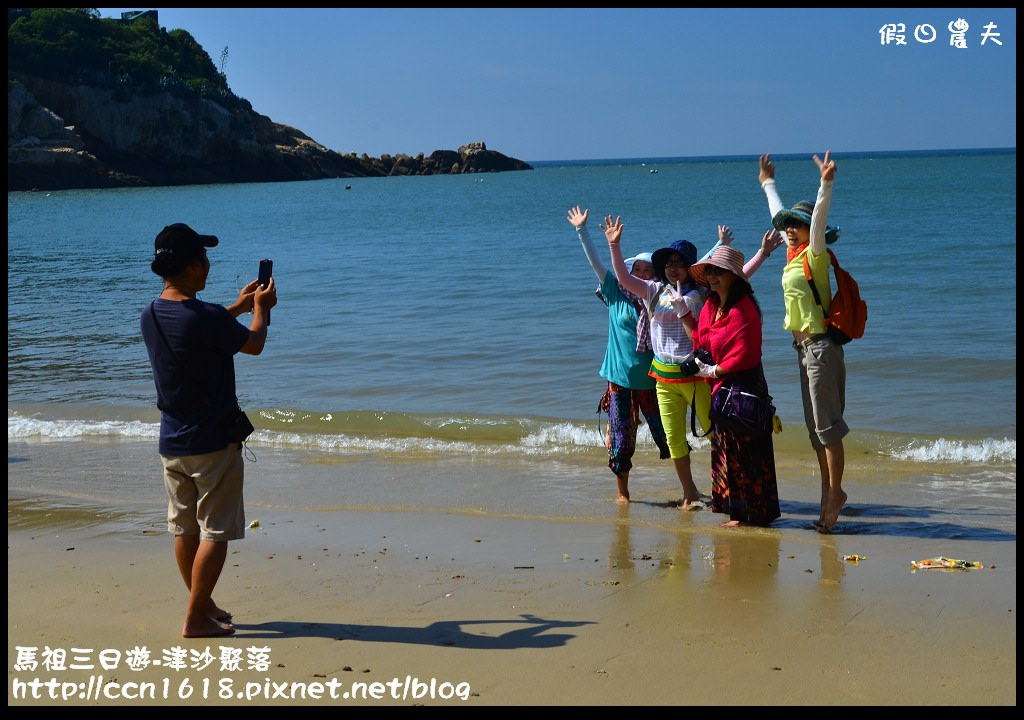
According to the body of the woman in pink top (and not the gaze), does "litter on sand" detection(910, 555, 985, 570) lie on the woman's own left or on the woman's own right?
on the woman's own left

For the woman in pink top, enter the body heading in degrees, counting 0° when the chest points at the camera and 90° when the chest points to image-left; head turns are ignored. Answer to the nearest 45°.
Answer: approximately 45°
